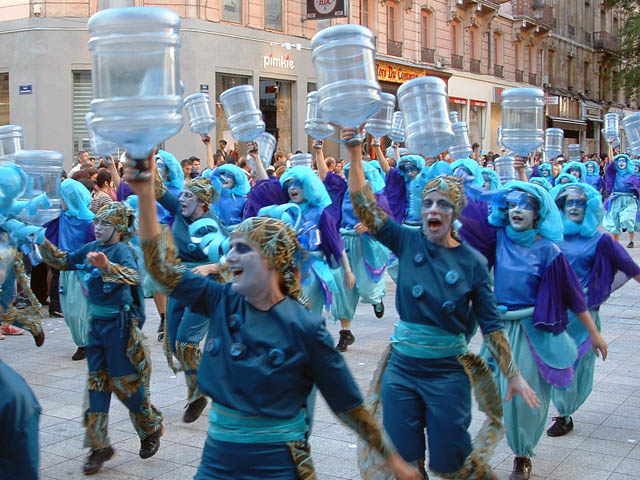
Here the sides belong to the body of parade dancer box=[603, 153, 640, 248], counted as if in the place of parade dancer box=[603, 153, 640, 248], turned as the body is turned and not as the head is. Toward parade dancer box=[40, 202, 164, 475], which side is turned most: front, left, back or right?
front

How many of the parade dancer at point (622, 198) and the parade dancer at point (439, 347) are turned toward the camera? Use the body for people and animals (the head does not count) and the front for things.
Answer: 2

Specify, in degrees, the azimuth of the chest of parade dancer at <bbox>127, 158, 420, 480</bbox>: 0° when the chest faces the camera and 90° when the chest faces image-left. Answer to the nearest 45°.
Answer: approximately 45°

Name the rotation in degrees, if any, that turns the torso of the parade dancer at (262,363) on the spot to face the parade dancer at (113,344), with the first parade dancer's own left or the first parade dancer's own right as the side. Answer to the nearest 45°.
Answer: approximately 135° to the first parade dancer's own right

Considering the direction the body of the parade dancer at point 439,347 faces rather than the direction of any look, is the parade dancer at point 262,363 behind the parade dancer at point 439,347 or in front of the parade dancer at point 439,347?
in front

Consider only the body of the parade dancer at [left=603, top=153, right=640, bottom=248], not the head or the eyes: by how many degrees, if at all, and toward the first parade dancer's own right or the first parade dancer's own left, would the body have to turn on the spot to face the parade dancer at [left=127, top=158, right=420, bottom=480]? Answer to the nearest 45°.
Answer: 0° — they already face them
